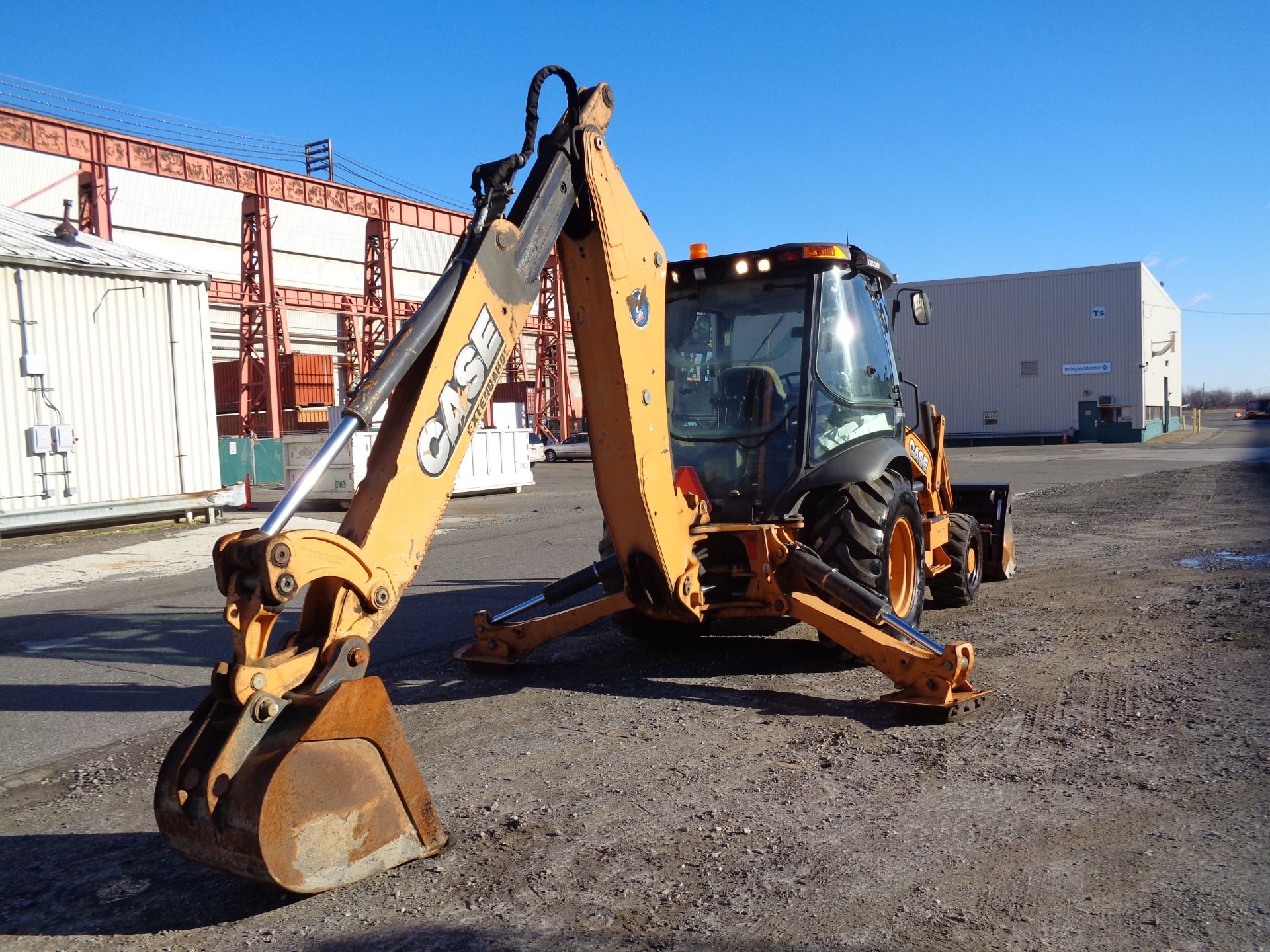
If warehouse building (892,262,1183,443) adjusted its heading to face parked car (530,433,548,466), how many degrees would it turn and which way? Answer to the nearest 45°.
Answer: approximately 45° to its right

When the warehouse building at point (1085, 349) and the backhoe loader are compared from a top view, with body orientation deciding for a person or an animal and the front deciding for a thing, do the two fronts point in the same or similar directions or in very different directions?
very different directions

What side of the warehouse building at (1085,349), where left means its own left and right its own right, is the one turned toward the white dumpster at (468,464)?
front

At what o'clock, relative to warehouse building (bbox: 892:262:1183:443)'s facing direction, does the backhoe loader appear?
The backhoe loader is roughly at 12 o'clock from the warehouse building.

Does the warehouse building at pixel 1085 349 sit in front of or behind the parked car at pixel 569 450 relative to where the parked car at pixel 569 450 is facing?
behind

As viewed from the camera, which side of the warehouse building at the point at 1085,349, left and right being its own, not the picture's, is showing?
front

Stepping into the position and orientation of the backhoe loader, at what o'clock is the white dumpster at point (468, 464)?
The white dumpster is roughly at 10 o'clock from the backhoe loader.

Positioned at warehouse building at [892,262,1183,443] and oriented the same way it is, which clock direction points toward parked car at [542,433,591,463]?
The parked car is roughly at 2 o'clock from the warehouse building.

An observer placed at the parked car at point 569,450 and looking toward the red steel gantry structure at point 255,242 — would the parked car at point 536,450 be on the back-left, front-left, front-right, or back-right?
front-left

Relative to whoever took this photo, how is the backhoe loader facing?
facing away from the viewer and to the right of the viewer

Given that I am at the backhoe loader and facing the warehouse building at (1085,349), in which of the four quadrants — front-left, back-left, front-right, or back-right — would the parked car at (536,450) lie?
front-left

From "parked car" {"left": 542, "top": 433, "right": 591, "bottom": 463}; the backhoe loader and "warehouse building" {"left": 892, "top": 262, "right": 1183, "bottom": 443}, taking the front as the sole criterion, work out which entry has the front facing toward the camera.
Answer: the warehouse building

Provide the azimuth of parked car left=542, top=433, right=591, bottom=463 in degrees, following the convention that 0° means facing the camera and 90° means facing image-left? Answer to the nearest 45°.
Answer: approximately 90°

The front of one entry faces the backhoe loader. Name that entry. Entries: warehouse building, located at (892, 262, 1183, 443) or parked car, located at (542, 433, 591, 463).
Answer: the warehouse building

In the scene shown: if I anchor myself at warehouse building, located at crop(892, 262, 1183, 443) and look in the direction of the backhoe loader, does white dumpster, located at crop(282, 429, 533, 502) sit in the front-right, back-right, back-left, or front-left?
front-right

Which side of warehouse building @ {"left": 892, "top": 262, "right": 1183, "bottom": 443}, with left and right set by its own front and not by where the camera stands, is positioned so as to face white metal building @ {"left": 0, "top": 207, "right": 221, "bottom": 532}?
front
